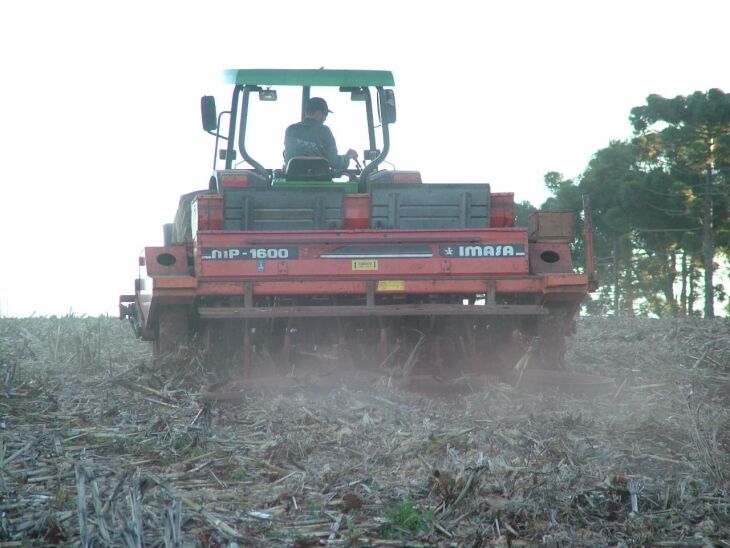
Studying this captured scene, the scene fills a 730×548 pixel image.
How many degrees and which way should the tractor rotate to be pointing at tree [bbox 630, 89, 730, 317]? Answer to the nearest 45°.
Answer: approximately 45° to its right

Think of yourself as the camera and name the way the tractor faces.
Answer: facing away from the viewer
